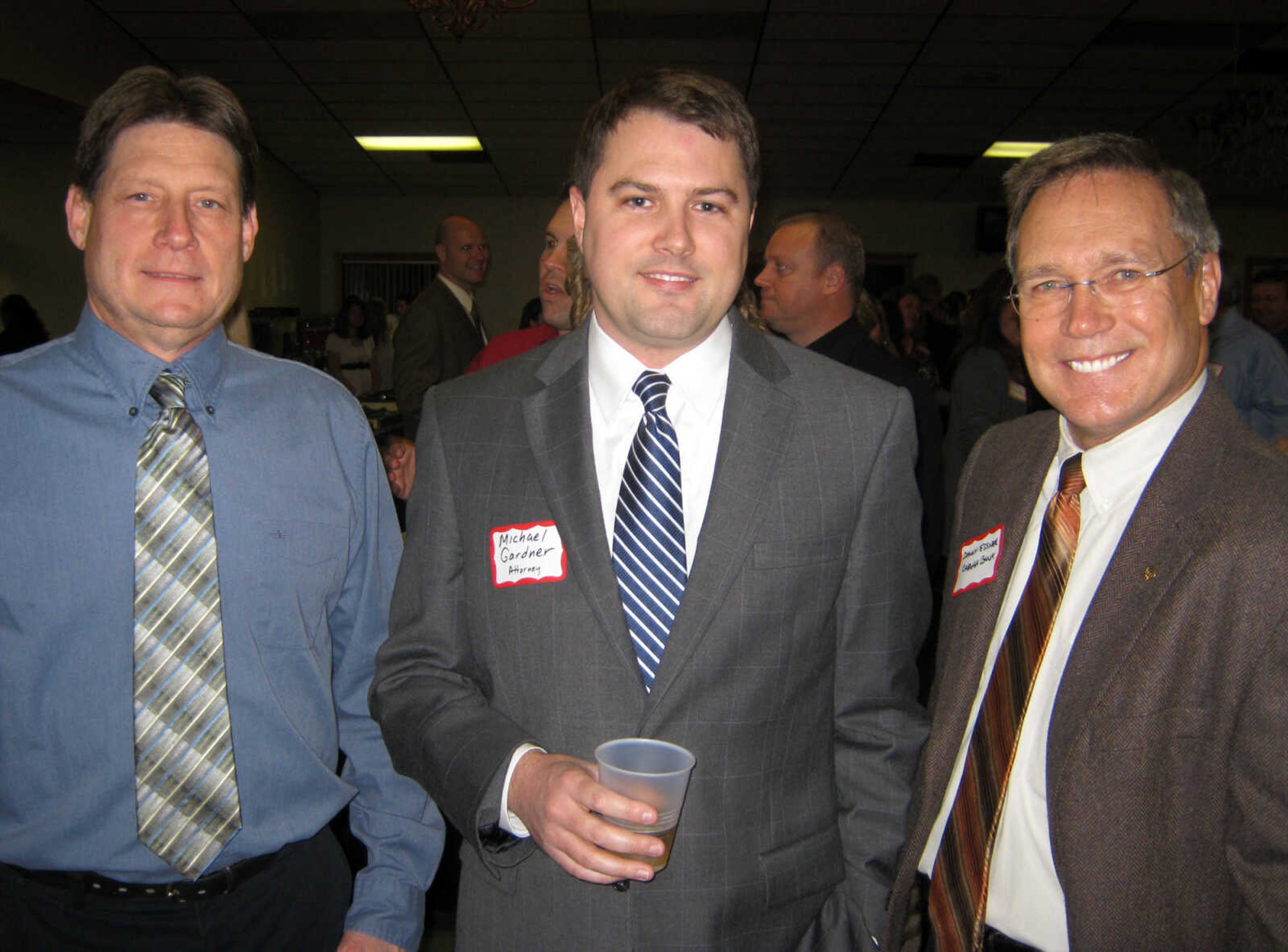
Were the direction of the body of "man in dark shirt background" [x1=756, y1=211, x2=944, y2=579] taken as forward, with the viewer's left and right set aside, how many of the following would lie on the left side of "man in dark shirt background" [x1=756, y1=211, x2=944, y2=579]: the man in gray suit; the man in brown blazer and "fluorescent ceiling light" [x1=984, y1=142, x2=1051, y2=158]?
2

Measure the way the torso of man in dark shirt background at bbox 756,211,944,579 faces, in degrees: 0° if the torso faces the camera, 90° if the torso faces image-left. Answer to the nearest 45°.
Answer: approximately 90°

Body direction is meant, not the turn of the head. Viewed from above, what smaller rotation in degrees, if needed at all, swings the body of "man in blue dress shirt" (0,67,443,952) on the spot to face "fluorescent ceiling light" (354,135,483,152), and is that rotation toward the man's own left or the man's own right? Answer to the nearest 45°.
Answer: approximately 180°

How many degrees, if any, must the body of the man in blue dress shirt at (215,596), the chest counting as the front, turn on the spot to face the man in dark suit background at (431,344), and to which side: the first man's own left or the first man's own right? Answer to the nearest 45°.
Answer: approximately 180°

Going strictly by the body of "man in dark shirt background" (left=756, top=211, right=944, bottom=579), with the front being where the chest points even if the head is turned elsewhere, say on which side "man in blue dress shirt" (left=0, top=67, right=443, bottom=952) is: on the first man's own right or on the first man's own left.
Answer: on the first man's own left

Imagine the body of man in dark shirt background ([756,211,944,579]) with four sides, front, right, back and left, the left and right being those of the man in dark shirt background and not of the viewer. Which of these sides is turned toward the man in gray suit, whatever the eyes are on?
left

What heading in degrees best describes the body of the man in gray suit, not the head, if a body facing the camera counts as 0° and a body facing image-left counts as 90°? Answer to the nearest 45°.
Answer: approximately 0°
